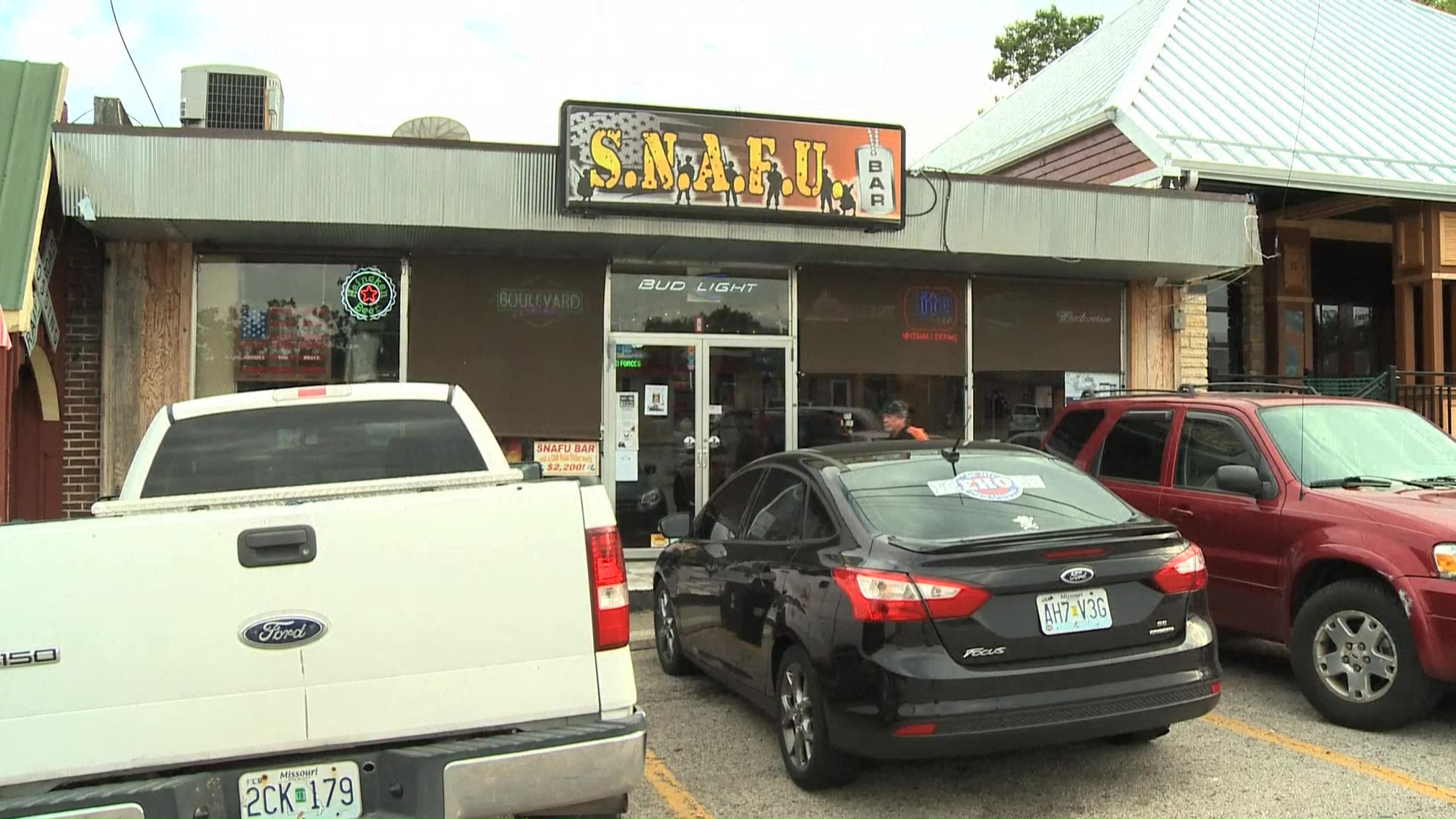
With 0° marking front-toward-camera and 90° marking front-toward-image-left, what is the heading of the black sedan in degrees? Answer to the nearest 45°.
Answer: approximately 135°

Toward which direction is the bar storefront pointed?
toward the camera

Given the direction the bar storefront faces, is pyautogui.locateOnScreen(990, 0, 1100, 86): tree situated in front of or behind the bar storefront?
behind

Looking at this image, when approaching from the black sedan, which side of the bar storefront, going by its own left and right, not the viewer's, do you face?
front

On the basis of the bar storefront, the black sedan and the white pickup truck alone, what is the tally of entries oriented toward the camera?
1

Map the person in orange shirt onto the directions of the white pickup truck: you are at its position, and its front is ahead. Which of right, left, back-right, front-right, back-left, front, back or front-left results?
front-right

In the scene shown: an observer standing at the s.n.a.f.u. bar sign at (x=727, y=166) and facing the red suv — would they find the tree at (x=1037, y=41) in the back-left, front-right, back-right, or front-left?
back-left

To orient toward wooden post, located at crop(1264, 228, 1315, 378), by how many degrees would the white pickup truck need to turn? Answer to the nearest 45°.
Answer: approximately 45° to its right

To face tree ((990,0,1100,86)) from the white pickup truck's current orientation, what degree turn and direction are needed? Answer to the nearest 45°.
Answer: approximately 45° to its right

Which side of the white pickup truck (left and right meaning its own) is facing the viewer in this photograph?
back

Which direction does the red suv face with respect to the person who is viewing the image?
facing the viewer and to the right of the viewer

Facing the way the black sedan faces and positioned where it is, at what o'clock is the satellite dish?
The satellite dish is roughly at 12 o'clock from the black sedan.
